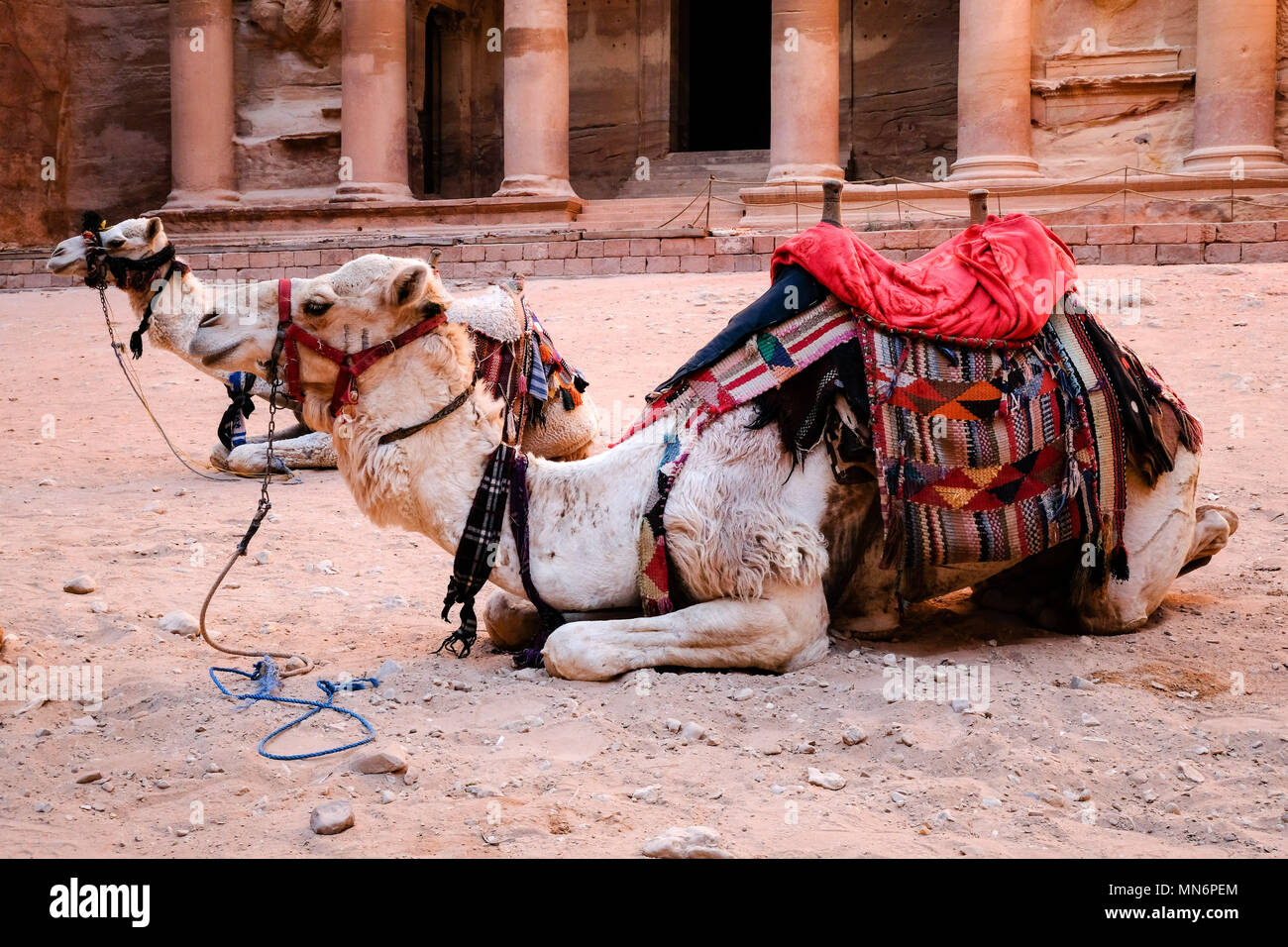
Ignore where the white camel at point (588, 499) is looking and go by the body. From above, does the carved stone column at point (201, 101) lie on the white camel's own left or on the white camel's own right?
on the white camel's own right

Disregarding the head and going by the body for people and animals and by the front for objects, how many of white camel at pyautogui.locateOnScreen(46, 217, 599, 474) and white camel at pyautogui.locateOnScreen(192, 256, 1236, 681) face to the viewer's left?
2

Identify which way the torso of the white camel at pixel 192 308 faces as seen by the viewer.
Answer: to the viewer's left

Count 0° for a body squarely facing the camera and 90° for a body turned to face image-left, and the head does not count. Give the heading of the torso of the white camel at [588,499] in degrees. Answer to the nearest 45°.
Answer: approximately 90°

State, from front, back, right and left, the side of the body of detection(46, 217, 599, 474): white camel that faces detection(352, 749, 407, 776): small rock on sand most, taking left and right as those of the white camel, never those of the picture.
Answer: left

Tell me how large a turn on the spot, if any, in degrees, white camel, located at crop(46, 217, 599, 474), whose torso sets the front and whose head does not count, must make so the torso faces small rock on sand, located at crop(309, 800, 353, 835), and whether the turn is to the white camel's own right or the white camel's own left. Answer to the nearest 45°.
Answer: approximately 90° to the white camel's own left

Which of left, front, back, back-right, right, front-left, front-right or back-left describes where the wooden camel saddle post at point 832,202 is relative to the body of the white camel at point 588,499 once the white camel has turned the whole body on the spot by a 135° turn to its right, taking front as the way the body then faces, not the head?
front

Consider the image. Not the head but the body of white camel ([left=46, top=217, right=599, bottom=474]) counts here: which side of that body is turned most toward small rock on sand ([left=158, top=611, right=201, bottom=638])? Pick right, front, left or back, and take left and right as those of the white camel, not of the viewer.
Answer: left

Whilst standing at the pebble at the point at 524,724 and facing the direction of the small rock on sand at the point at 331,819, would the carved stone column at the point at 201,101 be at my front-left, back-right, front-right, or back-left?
back-right

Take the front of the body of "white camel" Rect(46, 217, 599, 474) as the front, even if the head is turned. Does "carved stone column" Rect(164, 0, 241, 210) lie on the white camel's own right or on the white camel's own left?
on the white camel's own right

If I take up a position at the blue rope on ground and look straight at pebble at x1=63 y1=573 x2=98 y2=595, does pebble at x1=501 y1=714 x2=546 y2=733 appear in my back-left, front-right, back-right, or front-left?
back-right
